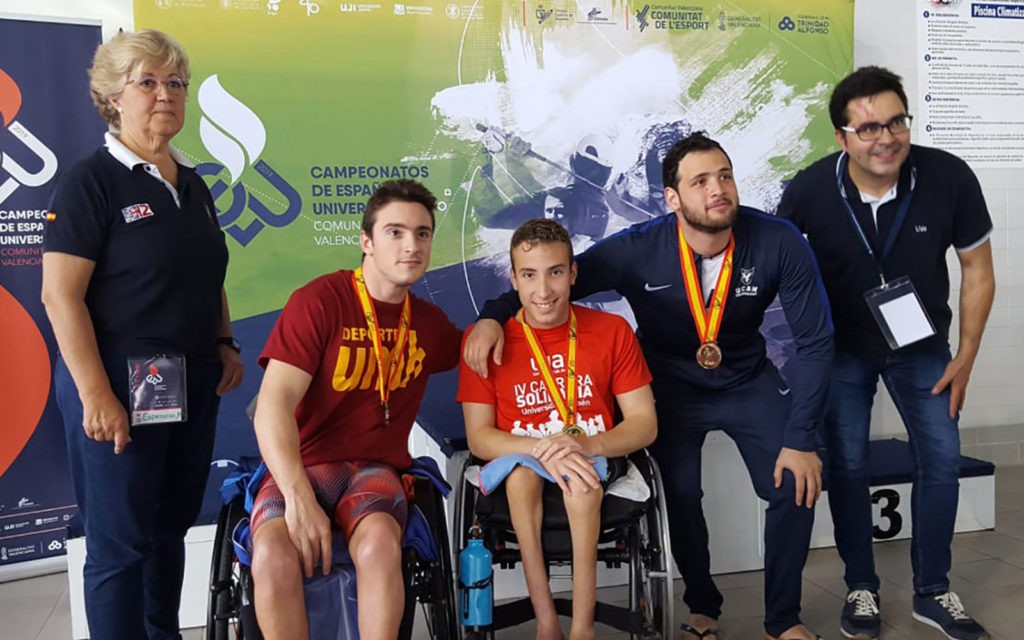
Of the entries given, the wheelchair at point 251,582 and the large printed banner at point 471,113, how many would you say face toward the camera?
2

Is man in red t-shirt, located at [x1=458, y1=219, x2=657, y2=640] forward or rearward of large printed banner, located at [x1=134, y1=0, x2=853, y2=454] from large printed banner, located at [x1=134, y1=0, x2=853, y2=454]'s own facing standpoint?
forward

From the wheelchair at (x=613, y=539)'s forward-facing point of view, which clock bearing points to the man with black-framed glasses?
The man with black-framed glasses is roughly at 8 o'clock from the wheelchair.

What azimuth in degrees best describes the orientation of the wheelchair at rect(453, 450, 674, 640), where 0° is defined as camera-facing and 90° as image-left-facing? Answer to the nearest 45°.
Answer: approximately 0°
